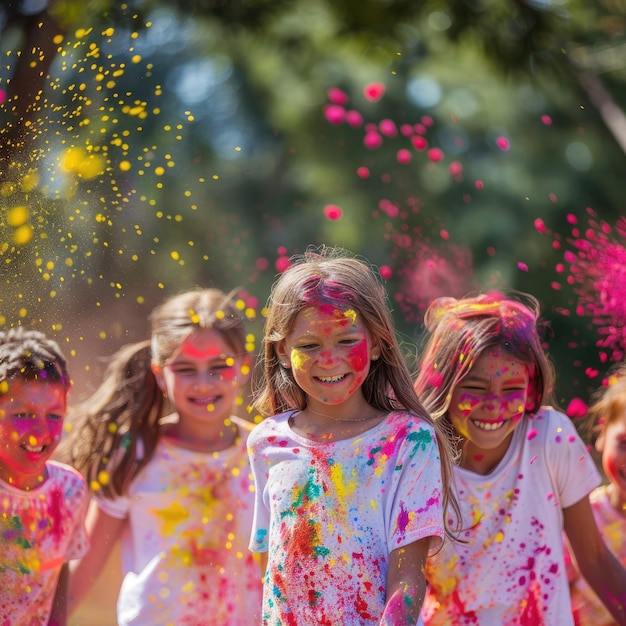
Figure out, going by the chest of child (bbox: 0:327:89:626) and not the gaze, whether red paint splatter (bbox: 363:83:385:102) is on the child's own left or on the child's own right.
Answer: on the child's own left

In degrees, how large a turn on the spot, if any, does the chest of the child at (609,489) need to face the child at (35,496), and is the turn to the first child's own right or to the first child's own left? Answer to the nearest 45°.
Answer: approximately 90° to the first child's own right

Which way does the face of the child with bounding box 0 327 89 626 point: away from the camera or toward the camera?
toward the camera

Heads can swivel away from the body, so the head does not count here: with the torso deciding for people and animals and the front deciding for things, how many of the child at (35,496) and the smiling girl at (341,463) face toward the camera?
2

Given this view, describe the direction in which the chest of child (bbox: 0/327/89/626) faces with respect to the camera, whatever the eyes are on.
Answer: toward the camera

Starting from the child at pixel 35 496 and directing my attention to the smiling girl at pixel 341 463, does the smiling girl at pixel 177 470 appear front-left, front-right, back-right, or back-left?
front-left

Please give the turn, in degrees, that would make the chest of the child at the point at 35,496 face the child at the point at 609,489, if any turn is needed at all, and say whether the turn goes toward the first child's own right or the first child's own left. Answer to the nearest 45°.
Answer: approximately 90° to the first child's own left

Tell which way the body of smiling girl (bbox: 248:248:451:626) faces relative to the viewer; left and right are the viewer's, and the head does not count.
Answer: facing the viewer

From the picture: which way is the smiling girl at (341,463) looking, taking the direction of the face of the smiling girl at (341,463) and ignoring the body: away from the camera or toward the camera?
toward the camera

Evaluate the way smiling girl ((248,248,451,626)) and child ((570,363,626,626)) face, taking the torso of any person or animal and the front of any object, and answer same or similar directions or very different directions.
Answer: same or similar directions

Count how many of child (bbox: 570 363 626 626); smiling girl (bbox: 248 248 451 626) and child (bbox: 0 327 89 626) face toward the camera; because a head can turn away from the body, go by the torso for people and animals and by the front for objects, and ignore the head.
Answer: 3

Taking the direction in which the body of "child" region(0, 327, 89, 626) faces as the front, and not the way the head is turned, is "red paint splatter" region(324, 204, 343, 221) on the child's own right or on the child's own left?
on the child's own left

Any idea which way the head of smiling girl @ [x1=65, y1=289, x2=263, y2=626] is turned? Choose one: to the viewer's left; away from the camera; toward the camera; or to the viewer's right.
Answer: toward the camera
